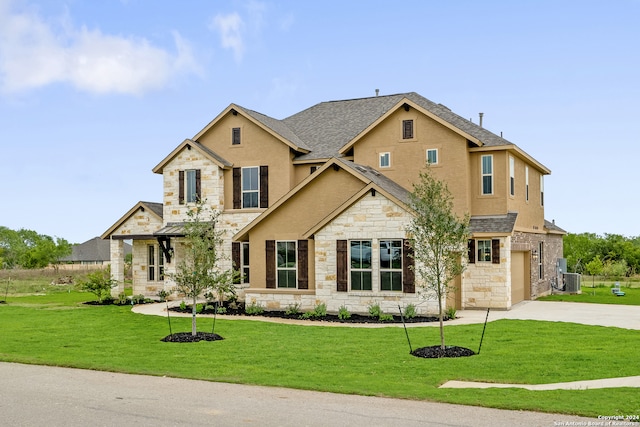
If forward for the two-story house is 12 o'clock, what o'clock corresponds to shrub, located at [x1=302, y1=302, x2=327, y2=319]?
The shrub is roughly at 11 o'clock from the two-story house.

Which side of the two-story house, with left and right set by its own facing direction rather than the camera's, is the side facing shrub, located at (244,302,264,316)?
front

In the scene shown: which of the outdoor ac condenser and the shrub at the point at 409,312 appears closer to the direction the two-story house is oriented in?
the shrub

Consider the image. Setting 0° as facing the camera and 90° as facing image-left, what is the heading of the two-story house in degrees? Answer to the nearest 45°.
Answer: approximately 45°

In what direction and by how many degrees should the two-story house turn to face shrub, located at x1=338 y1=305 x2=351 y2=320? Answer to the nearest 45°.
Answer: approximately 45° to its left

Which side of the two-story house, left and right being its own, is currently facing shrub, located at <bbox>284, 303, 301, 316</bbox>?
front
